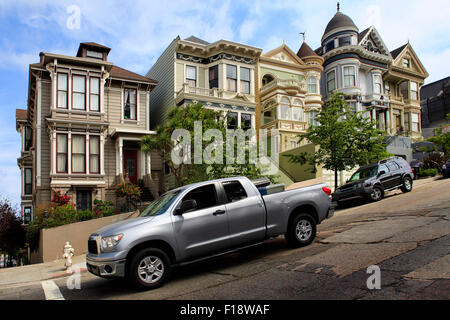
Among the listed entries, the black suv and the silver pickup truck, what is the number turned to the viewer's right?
0

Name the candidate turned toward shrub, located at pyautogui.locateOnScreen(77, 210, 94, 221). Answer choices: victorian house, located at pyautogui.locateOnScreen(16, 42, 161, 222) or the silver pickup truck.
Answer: the victorian house

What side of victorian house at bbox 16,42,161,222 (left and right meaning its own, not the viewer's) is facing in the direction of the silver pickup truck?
front

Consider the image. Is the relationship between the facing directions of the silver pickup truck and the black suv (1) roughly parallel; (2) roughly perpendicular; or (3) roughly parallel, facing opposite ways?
roughly parallel

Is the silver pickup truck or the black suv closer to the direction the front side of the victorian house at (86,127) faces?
the silver pickup truck

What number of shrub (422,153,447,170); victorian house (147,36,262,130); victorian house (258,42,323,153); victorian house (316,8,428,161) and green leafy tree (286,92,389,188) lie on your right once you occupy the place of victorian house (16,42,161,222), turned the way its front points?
0

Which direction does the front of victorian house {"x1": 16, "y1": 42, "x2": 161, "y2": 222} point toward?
toward the camera

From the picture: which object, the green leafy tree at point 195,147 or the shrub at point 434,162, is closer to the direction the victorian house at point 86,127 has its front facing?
the green leafy tree

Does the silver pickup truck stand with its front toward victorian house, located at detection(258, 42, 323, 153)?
no

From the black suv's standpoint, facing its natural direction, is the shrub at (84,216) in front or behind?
in front

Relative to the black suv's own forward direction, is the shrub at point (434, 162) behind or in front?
behind

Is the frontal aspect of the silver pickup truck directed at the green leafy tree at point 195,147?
no

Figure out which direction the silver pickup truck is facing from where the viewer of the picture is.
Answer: facing the viewer and to the left of the viewer

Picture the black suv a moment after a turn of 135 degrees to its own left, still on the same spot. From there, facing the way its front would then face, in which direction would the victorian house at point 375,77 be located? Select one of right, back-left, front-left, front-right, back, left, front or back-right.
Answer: left

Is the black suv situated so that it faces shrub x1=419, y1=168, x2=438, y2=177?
no

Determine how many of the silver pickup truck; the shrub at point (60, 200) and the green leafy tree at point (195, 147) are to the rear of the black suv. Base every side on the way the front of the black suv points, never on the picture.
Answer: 0

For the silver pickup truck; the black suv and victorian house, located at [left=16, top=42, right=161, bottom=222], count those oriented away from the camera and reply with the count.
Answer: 0

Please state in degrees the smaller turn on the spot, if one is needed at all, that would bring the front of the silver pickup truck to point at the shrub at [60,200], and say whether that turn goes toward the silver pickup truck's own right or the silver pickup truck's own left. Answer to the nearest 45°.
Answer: approximately 90° to the silver pickup truck's own right

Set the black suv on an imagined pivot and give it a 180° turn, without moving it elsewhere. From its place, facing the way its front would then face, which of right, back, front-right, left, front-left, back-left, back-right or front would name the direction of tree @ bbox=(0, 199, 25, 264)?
back-left
